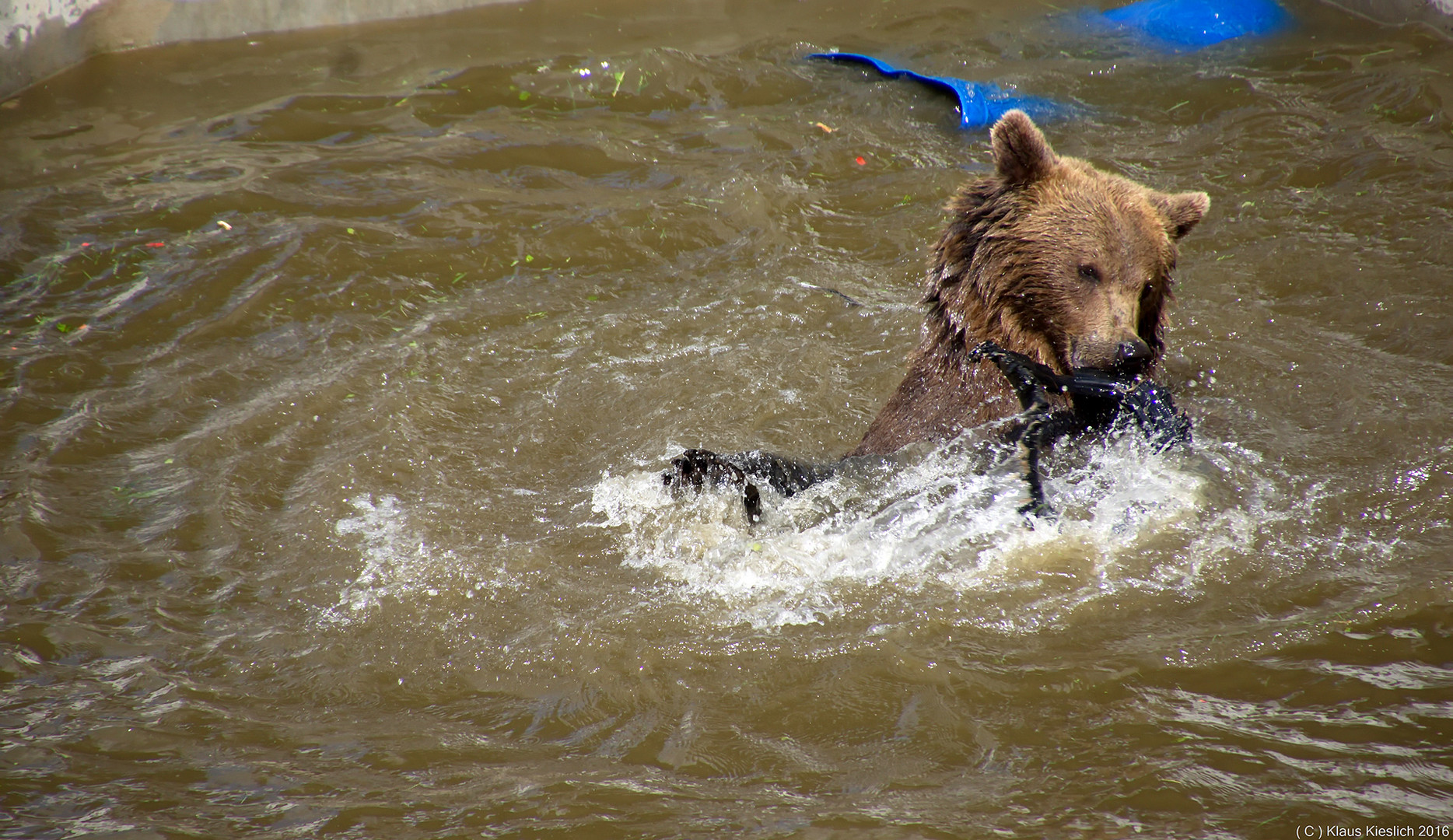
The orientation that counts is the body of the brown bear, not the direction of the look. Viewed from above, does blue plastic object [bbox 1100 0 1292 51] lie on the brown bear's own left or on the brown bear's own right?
on the brown bear's own left

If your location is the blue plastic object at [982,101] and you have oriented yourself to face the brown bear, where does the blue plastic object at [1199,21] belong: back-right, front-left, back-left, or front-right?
back-left

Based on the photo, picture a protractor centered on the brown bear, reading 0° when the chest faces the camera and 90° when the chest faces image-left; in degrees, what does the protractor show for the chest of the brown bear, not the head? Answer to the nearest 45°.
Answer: approximately 315°

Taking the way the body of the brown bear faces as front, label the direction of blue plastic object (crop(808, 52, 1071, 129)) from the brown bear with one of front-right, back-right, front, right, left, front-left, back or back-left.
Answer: back-left
